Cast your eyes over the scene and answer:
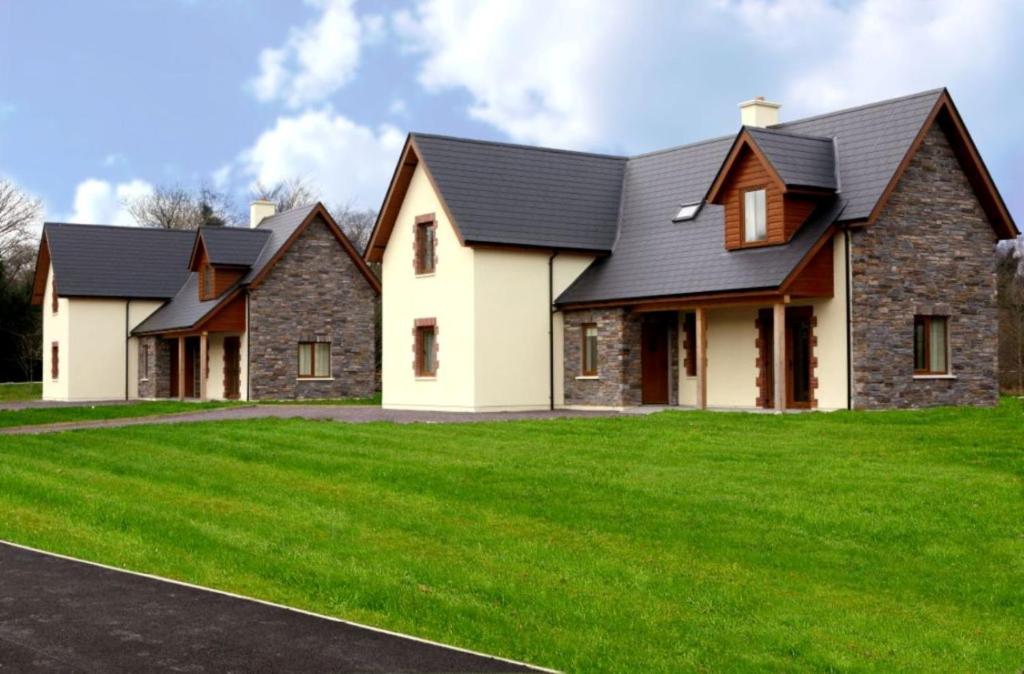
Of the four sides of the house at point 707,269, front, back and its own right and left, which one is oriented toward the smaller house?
right

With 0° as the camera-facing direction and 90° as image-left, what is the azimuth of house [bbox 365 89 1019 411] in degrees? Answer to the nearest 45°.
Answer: approximately 45°
